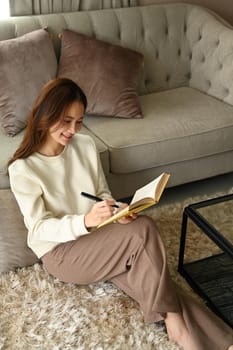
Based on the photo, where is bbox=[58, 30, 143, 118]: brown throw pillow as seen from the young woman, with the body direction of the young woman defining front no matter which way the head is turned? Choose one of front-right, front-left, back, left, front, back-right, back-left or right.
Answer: back-left

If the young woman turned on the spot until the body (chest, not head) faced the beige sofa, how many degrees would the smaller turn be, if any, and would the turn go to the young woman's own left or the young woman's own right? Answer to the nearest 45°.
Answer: approximately 135° to the young woman's own left

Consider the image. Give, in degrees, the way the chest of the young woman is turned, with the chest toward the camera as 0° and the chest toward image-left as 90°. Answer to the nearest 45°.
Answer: approximately 315°
